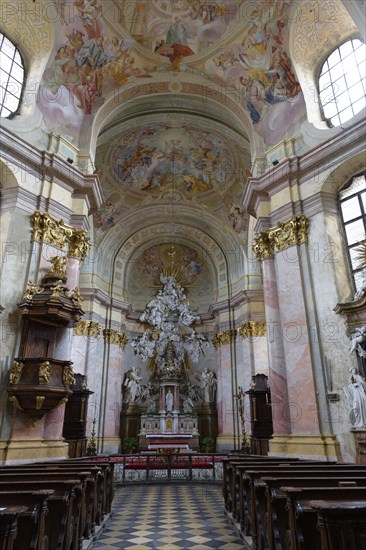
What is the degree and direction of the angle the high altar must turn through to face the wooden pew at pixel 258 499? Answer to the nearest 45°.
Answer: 0° — it already faces it

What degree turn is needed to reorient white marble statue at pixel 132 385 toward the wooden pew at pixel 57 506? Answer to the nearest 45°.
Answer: approximately 45° to its right

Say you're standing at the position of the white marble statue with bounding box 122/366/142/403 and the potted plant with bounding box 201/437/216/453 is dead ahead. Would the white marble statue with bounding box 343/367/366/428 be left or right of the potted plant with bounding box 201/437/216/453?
right

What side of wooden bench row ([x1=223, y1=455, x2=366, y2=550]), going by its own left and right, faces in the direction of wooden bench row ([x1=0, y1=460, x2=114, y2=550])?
left

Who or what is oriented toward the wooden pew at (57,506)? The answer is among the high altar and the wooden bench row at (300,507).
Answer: the high altar

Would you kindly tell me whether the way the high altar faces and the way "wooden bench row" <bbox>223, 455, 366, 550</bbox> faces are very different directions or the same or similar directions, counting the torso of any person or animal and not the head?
very different directions

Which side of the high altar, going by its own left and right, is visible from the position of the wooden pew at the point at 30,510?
front

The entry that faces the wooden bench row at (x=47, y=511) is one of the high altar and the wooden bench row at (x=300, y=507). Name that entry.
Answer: the high altar

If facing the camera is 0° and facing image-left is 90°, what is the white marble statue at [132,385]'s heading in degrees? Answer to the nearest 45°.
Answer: approximately 315°

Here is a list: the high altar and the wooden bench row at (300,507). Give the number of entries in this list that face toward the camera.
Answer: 1

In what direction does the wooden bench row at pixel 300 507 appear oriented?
away from the camera

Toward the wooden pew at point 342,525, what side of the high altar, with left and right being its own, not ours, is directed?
front

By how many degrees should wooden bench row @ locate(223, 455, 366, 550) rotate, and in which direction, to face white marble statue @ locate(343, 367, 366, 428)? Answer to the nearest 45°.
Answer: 0° — it already faces it
